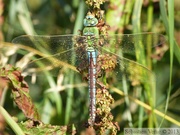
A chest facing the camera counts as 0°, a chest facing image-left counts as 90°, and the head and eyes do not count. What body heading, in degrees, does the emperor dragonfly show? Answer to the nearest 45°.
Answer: approximately 180°

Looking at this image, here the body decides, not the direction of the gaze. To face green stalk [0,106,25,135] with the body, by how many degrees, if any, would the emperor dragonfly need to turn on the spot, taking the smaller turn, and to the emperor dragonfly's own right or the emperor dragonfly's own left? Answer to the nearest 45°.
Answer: approximately 135° to the emperor dragonfly's own left
